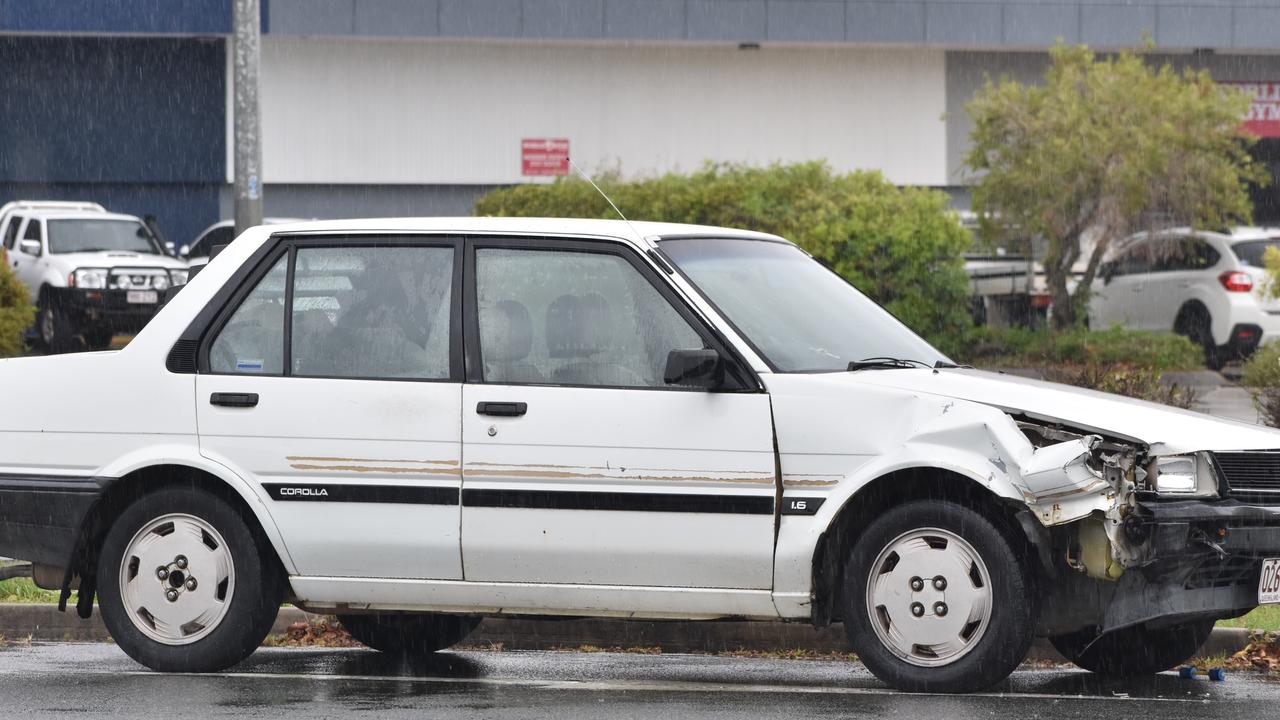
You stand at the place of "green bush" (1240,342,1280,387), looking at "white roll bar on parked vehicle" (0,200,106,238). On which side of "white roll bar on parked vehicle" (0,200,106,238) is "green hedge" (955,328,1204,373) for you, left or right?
right

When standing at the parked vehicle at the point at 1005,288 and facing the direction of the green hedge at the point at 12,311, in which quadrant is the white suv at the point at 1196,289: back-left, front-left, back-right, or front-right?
back-left

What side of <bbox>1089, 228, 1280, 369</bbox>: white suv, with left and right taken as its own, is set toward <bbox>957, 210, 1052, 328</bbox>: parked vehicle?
front

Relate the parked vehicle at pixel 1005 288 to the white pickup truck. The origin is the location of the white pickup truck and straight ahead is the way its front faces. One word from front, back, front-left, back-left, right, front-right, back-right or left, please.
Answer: front-left

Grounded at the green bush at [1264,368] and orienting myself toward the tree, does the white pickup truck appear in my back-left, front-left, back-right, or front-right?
front-left

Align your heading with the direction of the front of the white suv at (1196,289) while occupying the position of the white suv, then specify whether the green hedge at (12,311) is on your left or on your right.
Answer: on your left

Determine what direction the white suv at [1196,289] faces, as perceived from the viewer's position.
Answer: facing away from the viewer and to the left of the viewer

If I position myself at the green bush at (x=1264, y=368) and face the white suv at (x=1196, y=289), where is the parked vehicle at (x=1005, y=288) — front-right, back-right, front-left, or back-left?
front-left

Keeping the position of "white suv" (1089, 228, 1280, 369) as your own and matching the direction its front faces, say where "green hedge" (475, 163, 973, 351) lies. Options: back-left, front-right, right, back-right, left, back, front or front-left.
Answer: left

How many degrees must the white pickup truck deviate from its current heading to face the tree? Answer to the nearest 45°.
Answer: approximately 45° to its left

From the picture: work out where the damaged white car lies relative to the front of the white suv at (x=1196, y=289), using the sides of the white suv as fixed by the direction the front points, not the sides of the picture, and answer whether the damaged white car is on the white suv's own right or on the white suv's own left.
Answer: on the white suv's own left

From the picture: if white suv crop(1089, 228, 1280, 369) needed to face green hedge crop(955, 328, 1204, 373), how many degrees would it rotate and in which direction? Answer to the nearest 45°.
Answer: approximately 90° to its left

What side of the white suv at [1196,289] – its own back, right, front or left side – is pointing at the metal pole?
left
